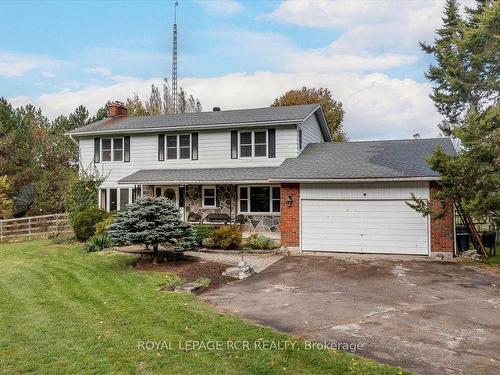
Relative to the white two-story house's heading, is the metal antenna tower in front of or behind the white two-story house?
behind

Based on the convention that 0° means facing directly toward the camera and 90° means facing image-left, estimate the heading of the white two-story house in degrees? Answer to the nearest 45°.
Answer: approximately 0°

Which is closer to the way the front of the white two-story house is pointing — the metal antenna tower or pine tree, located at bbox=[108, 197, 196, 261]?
the pine tree

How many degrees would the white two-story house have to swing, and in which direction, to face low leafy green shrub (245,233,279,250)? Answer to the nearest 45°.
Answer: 0° — it already faces it

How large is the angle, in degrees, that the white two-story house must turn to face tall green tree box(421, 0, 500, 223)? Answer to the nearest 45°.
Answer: approximately 90° to its left

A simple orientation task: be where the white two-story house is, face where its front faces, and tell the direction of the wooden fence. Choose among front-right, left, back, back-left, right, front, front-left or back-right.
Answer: right
